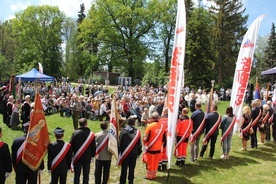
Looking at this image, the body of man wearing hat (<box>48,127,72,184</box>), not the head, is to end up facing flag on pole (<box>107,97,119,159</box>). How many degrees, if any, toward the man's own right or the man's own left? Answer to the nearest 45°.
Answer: approximately 45° to the man's own right

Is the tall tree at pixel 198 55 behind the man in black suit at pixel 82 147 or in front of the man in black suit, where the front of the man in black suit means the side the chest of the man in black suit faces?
in front

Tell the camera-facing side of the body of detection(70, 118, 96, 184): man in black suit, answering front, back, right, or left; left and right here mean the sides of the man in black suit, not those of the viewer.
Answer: back

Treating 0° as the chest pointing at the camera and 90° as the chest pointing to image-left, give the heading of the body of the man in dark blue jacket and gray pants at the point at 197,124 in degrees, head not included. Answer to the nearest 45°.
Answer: approximately 135°

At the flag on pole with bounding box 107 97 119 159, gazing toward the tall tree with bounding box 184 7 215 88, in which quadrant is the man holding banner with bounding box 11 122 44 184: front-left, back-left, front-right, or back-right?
back-left

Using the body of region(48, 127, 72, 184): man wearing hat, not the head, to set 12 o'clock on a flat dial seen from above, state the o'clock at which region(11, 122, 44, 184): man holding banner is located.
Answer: The man holding banner is roughly at 9 o'clock from the man wearing hat.

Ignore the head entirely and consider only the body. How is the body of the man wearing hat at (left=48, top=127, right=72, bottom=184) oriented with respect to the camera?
away from the camera

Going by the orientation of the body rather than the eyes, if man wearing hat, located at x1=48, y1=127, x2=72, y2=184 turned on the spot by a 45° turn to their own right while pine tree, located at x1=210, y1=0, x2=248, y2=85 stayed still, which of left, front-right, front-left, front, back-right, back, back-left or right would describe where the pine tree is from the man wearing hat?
front

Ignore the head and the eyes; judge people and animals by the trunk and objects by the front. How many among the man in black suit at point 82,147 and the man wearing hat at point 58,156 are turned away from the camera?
2
